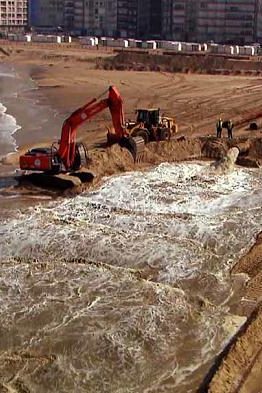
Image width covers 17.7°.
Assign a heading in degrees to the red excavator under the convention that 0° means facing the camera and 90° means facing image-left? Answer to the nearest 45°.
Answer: approximately 270°
